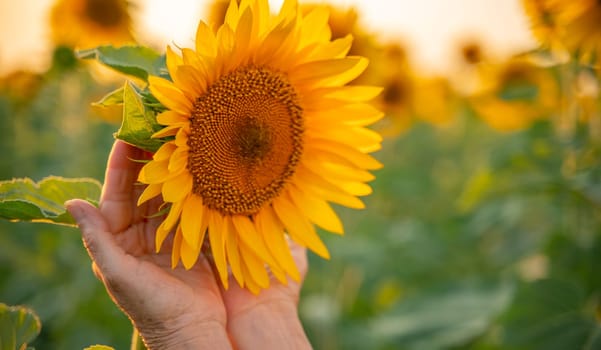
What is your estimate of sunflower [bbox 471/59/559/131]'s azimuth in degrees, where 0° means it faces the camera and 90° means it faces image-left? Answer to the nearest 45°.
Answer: approximately 0°

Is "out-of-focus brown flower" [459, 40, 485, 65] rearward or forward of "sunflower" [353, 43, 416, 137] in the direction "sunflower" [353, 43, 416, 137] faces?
rearward

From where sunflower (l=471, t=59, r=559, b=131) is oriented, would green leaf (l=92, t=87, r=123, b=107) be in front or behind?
in front

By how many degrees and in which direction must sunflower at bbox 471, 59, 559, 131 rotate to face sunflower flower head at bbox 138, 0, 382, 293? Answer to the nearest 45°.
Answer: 0° — it already faces it

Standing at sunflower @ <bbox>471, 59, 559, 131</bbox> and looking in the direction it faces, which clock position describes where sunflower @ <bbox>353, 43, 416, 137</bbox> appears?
sunflower @ <bbox>353, 43, 416, 137</bbox> is roughly at 4 o'clock from sunflower @ <bbox>471, 59, 559, 131</bbox>.

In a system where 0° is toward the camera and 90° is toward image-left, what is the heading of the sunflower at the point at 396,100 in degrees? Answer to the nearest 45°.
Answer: approximately 0°

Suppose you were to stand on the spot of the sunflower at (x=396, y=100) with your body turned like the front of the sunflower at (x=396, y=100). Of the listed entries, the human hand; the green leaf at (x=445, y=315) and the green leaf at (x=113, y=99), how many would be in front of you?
3

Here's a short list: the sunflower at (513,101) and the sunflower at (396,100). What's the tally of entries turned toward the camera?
2
